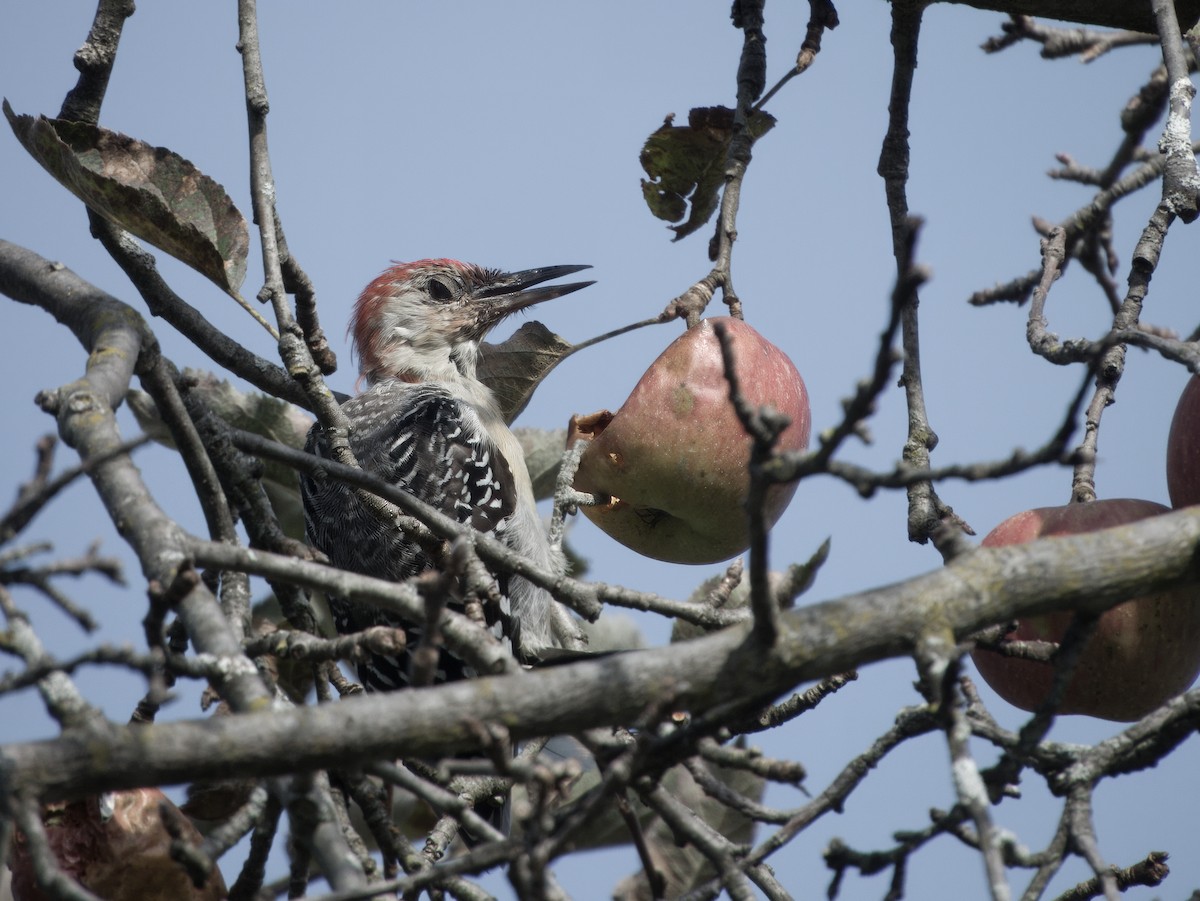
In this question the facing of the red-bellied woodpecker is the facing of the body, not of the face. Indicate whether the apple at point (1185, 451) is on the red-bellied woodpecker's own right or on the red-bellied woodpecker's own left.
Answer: on the red-bellied woodpecker's own right

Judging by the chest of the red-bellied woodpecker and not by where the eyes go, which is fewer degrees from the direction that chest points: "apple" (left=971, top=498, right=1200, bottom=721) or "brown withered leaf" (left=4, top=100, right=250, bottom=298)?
the apple

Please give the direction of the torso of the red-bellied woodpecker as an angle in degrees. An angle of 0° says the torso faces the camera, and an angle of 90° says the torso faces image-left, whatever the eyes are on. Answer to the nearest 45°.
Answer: approximately 270°

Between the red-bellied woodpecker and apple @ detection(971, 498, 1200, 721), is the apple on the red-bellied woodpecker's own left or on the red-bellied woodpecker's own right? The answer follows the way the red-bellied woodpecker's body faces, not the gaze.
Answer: on the red-bellied woodpecker's own right

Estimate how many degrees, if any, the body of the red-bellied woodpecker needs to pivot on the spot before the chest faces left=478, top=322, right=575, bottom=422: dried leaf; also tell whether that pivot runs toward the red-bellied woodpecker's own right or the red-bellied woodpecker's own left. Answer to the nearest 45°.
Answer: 0° — it already faces it

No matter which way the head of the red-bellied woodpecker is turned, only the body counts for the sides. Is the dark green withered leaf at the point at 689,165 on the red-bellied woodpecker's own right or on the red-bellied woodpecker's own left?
on the red-bellied woodpecker's own right
